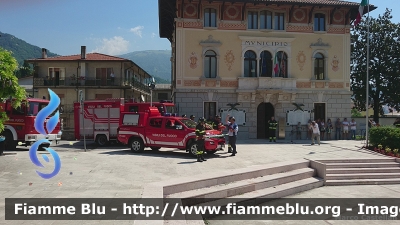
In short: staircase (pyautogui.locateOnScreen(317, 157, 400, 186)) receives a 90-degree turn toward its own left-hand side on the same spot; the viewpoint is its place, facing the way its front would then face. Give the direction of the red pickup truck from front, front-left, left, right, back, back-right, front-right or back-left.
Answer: back

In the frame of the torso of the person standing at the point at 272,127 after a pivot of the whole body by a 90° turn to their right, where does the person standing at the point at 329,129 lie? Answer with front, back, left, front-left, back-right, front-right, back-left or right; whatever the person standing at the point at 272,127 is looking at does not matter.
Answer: back-right

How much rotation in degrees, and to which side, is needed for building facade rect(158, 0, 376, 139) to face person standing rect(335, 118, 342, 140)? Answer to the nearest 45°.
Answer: approximately 90° to its left

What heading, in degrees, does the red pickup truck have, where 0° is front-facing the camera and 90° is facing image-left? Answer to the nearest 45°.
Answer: approximately 315°

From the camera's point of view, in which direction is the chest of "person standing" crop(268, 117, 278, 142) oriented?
toward the camera

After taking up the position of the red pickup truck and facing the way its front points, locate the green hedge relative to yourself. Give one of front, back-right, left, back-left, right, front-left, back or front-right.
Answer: front-left

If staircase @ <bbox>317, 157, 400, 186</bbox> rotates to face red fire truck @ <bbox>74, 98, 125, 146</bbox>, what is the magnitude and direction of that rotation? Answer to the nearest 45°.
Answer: approximately 90° to its right

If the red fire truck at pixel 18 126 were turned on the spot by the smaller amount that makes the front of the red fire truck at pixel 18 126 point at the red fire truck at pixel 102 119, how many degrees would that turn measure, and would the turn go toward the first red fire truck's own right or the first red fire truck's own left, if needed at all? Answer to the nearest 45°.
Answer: approximately 45° to the first red fire truck's own left

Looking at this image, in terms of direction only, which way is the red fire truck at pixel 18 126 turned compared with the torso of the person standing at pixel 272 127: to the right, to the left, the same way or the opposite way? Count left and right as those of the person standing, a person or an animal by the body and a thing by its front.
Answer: to the left

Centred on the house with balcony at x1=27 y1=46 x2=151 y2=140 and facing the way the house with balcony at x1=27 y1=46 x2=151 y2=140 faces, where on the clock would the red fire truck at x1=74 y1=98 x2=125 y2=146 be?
The red fire truck is roughly at 12 o'clock from the house with balcony.

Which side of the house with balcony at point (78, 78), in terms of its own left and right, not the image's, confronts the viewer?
front

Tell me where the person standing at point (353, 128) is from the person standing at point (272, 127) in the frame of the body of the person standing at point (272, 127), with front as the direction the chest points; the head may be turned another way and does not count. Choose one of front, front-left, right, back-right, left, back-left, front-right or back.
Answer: back-left

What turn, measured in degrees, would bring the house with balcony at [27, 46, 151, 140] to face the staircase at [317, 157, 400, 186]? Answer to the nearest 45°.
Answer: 0° — it already faces it

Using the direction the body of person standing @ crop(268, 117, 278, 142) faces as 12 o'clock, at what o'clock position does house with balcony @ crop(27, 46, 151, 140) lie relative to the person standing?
The house with balcony is roughly at 4 o'clock from the person standing.

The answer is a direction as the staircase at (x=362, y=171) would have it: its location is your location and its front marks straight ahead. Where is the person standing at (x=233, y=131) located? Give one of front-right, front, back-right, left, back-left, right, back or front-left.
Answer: right
